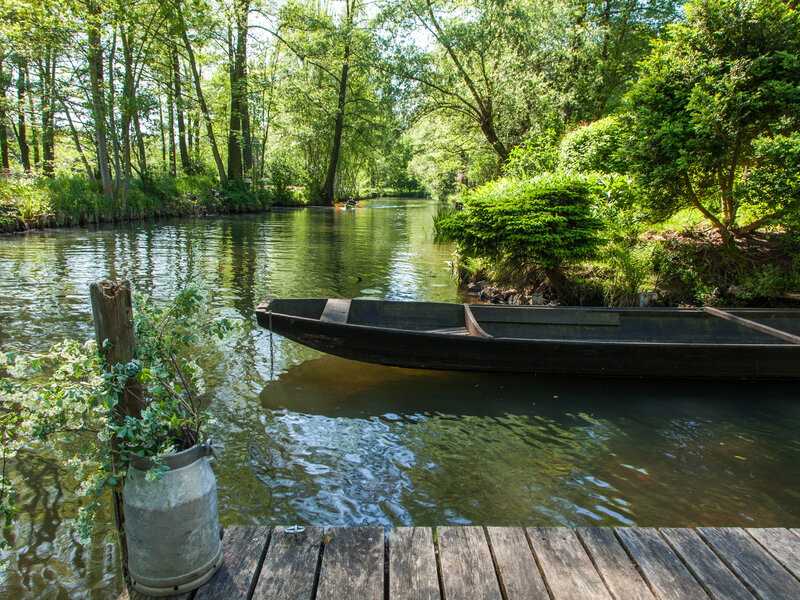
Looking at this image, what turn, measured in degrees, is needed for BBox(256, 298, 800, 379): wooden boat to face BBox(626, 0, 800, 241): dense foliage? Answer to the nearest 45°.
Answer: approximately 135° to its right

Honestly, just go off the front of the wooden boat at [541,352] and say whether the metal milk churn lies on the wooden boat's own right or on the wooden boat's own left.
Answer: on the wooden boat's own left

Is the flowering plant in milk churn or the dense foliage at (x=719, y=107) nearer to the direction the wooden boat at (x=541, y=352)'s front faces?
the flowering plant in milk churn

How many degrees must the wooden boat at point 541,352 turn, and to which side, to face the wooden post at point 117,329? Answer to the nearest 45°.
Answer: approximately 45° to its left

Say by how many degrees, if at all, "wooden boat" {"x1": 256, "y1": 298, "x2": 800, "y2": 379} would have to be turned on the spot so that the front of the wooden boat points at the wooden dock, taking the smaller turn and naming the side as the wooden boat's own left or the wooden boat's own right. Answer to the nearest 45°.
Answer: approximately 90° to the wooden boat's own left

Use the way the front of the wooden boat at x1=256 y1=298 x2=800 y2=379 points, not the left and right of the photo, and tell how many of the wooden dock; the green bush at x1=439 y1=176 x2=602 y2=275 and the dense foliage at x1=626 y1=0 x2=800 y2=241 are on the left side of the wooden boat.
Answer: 1

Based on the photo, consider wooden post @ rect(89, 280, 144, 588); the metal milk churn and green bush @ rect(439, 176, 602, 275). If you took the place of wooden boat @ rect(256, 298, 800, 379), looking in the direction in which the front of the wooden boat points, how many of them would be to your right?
1

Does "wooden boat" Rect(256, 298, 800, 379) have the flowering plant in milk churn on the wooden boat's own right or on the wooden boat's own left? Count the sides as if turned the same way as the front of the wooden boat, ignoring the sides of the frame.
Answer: on the wooden boat's own left

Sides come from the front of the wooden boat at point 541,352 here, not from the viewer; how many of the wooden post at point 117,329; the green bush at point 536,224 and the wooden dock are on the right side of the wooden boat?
1

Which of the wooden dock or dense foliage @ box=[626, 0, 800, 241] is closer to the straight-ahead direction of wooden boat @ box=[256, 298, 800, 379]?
the wooden dock

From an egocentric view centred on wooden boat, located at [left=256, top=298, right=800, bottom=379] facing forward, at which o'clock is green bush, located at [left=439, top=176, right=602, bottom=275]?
The green bush is roughly at 3 o'clock from the wooden boat.

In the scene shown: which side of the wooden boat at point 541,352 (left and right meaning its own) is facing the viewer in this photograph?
left
